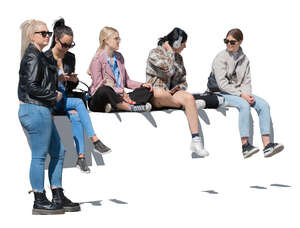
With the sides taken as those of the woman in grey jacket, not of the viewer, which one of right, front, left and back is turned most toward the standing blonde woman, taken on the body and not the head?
right

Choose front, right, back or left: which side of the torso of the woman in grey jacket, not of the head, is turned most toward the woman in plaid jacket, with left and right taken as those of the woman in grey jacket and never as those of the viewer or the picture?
right

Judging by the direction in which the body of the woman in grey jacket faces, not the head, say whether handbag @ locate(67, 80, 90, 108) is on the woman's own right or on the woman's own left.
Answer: on the woman's own right

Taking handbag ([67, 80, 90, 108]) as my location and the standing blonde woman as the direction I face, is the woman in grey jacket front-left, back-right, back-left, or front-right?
back-left

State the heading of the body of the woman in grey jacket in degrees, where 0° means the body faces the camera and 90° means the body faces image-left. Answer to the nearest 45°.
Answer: approximately 315°

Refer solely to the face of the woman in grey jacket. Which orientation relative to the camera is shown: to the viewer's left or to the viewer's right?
to the viewer's left

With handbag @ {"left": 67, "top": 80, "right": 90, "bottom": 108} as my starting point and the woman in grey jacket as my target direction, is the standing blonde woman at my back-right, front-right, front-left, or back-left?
back-right
